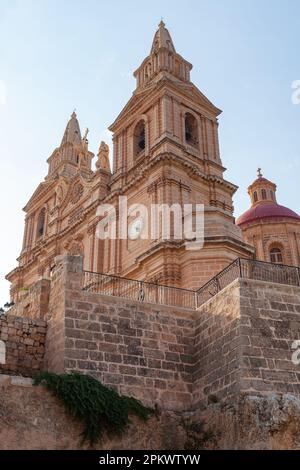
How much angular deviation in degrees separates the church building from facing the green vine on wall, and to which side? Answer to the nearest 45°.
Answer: approximately 45° to its left
